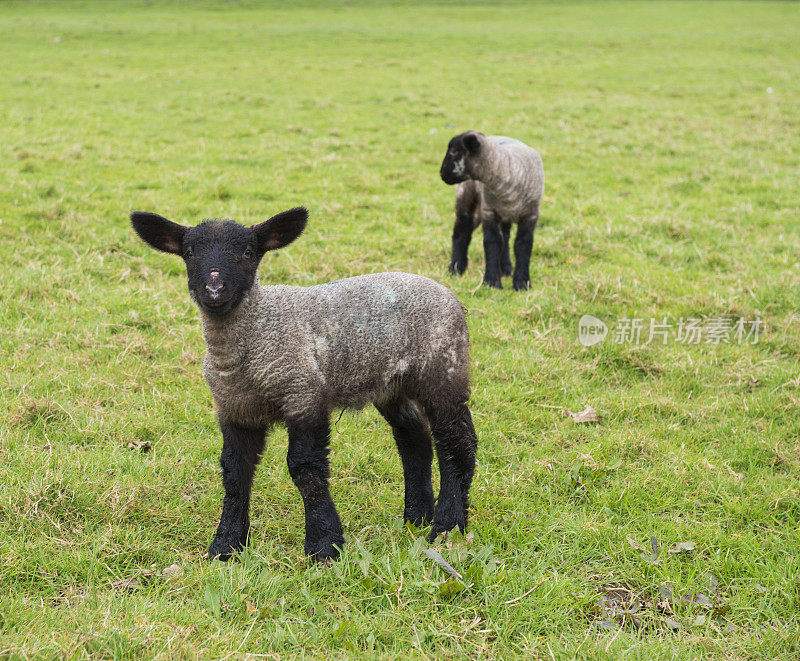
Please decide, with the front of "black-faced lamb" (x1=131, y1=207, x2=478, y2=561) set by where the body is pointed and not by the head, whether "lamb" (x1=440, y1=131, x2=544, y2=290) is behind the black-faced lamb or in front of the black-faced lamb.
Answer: behind
